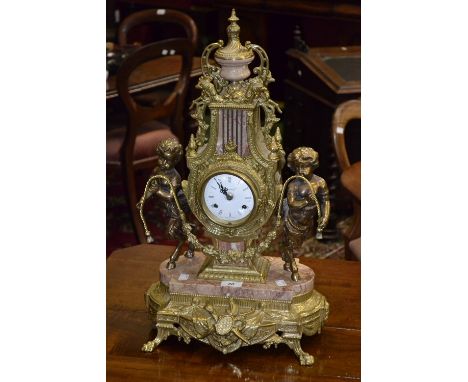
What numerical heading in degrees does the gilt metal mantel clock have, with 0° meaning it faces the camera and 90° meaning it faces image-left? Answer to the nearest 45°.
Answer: approximately 0°

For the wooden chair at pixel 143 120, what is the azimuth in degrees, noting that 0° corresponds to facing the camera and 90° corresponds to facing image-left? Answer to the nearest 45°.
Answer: approximately 135°

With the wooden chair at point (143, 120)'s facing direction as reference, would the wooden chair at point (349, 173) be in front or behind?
behind

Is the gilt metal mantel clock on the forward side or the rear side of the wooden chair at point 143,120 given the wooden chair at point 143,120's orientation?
on the rear side

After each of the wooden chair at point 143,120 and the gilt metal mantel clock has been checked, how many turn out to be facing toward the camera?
1
